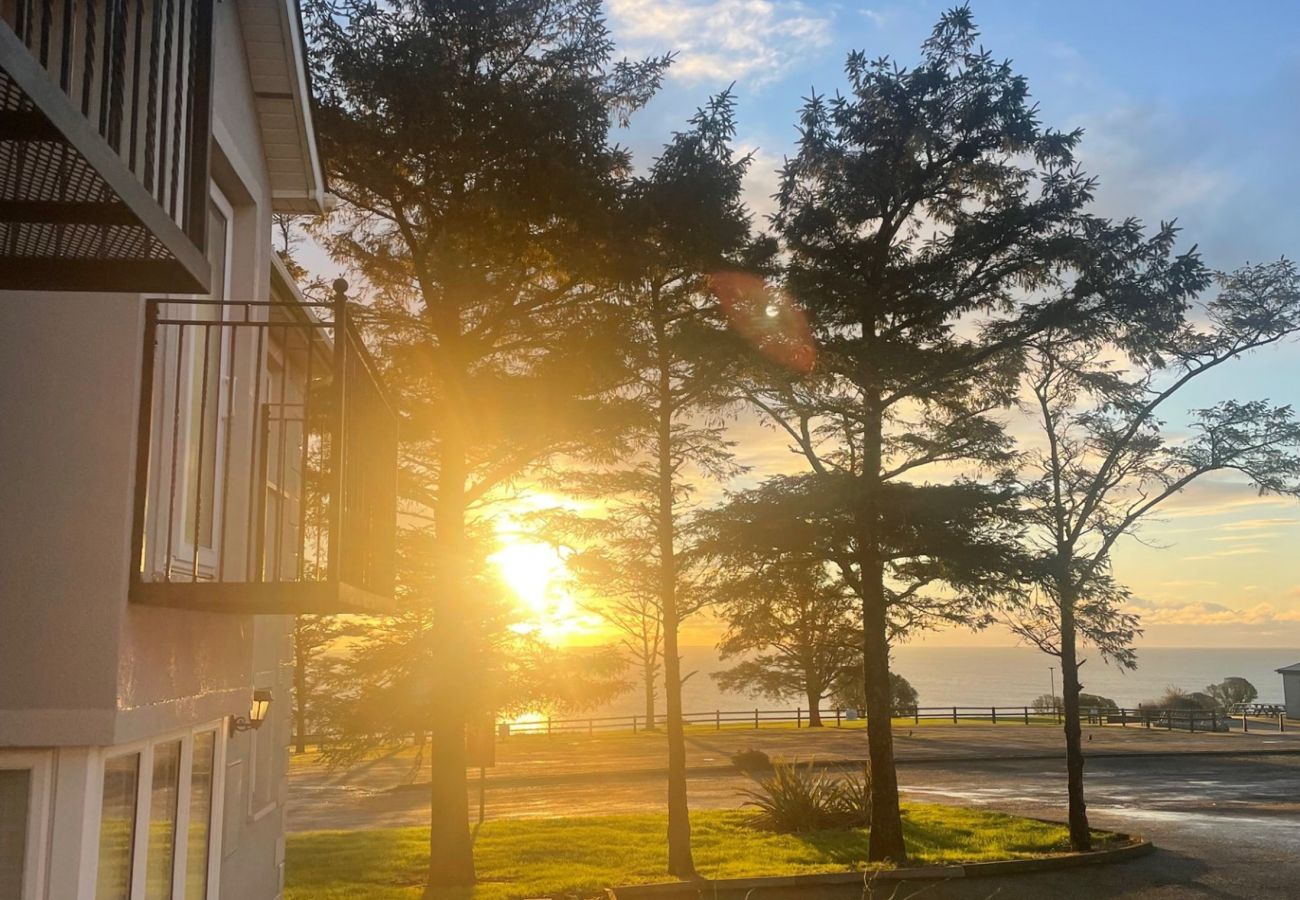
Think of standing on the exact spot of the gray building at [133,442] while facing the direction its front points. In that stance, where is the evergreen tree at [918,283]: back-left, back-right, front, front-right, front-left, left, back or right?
front-left

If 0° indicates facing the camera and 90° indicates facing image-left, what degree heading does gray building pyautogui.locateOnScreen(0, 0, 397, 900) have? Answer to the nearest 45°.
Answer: approximately 270°

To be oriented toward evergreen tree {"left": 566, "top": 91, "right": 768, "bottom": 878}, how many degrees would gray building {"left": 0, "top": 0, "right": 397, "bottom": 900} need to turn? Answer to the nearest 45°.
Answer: approximately 45° to its left

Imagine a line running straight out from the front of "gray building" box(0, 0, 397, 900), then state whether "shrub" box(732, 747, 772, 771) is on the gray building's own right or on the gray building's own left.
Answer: on the gray building's own left
